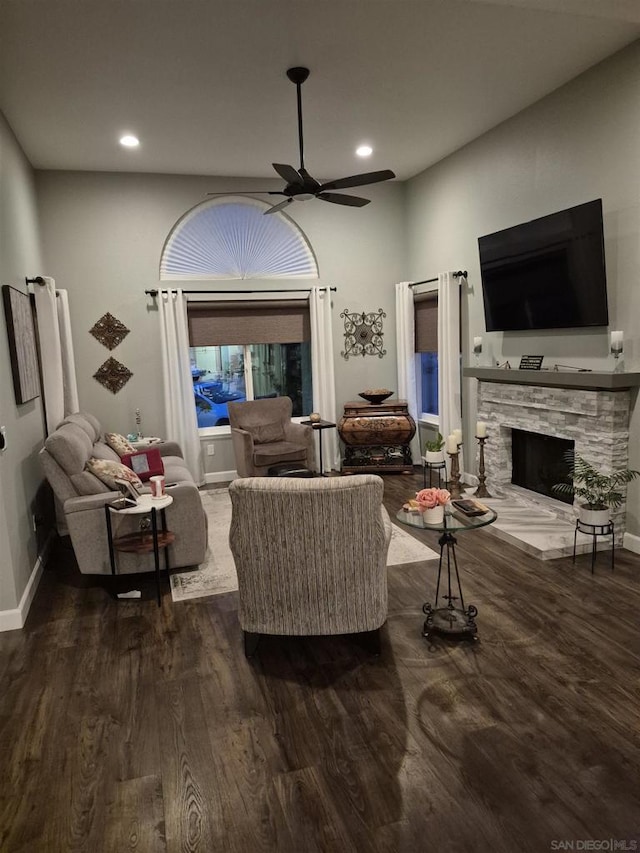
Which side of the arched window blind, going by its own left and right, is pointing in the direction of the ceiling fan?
front

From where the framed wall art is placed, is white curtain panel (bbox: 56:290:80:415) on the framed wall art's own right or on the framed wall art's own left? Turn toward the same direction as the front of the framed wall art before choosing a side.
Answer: on the framed wall art's own left

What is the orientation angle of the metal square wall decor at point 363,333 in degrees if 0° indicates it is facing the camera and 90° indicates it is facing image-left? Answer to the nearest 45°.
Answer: approximately 0°

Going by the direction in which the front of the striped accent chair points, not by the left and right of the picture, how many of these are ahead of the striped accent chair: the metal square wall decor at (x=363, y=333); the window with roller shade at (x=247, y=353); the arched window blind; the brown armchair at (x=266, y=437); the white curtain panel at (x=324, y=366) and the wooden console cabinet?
6

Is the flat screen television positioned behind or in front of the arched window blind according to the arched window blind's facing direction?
in front

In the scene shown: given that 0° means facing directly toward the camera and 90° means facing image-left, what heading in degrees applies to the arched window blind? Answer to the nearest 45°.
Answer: approximately 0°

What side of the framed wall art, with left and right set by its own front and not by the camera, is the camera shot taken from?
right

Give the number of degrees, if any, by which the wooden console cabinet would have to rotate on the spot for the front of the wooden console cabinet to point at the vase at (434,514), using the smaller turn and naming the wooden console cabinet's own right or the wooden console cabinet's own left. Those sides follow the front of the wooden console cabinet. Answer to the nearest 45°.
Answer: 0° — it already faces it

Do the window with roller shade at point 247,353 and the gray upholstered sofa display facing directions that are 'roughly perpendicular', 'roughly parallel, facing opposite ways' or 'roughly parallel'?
roughly perpendicular

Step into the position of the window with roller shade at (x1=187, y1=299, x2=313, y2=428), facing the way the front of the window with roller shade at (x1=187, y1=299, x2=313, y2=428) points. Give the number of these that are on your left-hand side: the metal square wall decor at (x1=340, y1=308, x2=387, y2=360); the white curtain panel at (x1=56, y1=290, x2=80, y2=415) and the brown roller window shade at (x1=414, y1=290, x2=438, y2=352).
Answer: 2

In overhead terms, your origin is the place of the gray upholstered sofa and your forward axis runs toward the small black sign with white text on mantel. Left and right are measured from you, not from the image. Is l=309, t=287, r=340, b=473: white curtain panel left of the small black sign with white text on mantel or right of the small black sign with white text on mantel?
left

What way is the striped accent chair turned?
away from the camera

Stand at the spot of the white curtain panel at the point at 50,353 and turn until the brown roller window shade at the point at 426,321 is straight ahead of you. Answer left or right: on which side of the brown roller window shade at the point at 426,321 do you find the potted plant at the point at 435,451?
right
